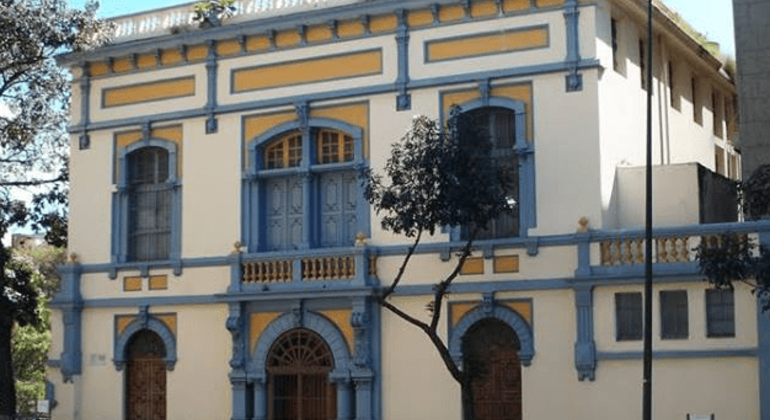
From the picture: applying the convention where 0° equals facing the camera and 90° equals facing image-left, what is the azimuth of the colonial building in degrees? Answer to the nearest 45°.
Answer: approximately 45°
